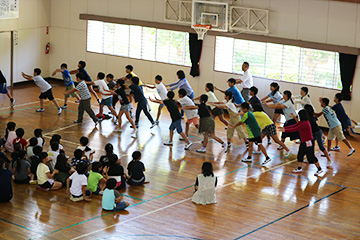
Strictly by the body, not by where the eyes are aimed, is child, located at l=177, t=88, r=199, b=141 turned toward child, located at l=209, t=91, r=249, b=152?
no

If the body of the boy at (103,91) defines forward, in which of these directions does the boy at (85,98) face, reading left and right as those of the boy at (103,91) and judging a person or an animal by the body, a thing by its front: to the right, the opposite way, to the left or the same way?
the same way

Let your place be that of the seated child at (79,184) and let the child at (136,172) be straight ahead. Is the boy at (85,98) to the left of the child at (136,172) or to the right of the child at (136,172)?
left

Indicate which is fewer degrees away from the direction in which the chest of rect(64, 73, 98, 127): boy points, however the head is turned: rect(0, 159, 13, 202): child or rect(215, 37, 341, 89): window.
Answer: the child

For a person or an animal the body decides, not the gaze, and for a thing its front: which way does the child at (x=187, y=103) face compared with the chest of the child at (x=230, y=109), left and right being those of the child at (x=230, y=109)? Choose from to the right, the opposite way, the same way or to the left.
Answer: the same way

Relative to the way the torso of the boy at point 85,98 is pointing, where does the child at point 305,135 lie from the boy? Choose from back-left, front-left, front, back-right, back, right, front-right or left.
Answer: back-left

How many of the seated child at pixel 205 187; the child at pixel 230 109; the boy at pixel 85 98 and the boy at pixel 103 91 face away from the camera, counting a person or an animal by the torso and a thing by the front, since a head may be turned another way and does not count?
1

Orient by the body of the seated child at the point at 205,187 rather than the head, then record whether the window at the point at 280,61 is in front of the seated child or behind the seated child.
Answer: in front

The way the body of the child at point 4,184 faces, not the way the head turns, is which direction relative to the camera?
away from the camera

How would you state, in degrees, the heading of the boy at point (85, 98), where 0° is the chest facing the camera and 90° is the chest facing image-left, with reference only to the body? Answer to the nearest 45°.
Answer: approximately 90°

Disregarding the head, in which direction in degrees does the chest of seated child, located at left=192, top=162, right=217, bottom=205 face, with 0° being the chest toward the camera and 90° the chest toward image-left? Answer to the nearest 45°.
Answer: approximately 180°

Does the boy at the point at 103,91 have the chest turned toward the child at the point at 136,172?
no
